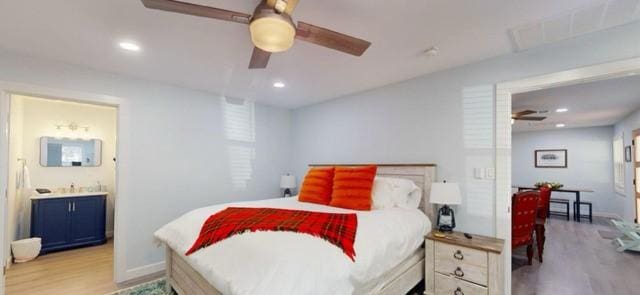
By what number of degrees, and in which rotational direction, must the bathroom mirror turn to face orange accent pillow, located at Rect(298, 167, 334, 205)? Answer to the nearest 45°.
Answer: approximately 45° to its left

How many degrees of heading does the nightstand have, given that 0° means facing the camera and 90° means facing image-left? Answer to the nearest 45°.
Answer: approximately 45°

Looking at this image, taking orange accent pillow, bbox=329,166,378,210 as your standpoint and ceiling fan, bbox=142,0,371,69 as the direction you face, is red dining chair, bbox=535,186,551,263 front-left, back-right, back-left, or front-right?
back-left

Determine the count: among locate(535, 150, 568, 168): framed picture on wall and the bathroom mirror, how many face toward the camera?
2

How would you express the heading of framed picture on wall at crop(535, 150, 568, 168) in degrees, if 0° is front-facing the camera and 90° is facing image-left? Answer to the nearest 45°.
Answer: approximately 0°

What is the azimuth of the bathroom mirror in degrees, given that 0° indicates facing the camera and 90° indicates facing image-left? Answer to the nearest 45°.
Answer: approximately 0°

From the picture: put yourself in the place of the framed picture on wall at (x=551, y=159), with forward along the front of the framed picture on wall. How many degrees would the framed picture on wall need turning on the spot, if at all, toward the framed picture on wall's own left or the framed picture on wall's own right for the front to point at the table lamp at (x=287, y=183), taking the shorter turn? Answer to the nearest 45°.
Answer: approximately 45° to the framed picture on wall's own right
